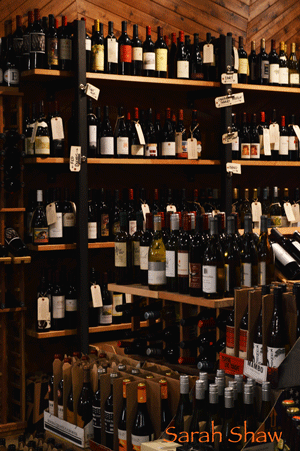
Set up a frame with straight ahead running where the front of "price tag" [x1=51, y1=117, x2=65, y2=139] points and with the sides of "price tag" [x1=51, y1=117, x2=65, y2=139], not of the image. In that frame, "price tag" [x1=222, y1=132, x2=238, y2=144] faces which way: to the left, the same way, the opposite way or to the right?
the same way

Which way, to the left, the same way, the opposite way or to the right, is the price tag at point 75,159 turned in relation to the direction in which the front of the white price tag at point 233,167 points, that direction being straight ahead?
the same way

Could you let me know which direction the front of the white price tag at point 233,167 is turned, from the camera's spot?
facing the viewer

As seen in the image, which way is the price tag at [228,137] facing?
toward the camera

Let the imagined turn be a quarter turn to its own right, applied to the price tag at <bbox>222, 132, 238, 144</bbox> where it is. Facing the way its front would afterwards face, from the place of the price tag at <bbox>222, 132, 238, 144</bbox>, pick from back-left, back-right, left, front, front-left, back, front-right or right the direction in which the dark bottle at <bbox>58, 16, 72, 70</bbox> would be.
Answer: front-left

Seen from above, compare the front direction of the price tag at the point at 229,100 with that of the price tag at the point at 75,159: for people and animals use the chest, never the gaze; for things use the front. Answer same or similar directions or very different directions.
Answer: same or similar directions

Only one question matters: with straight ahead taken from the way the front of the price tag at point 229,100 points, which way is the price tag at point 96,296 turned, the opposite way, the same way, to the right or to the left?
the same way

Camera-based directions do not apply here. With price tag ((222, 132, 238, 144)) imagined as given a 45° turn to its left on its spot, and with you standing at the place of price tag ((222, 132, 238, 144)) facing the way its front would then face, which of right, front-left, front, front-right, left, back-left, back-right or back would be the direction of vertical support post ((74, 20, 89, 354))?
right

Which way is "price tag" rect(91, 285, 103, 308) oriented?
toward the camera

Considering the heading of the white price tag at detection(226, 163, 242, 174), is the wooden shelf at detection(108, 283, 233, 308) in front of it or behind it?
in front

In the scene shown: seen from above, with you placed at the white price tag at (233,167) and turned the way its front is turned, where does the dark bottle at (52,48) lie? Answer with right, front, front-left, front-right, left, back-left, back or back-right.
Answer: front-right
